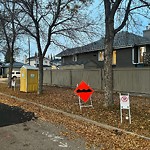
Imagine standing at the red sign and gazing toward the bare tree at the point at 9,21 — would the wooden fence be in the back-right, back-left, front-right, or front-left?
front-right

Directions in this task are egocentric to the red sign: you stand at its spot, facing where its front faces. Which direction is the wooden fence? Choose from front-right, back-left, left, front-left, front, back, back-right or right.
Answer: back

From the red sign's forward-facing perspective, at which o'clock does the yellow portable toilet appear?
The yellow portable toilet is roughly at 5 o'clock from the red sign.

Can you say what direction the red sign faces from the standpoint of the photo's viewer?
facing the viewer

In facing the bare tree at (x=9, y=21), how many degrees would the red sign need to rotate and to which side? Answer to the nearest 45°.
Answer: approximately 135° to its right

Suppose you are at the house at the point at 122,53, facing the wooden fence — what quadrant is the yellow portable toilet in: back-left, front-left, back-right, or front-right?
front-right

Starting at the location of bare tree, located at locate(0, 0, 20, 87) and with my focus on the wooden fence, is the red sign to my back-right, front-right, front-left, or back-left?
front-right

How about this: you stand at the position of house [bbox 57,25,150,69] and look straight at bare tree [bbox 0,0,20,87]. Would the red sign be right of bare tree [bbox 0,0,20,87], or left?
left
